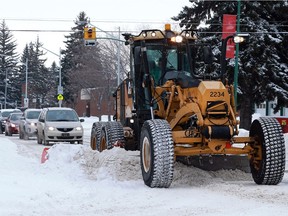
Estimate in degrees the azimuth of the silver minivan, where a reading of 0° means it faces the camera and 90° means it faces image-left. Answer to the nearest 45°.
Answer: approximately 0°

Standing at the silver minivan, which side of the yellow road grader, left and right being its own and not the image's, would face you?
back

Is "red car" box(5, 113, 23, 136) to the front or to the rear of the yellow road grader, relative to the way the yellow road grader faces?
to the rear

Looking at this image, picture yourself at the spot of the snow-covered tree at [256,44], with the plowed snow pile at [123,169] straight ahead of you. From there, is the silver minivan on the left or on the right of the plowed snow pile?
right

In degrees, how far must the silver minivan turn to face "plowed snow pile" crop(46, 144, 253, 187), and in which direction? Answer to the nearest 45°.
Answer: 0° — it already faces it

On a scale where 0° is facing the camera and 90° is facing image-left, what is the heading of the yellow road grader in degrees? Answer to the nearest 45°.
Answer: approximately 315°

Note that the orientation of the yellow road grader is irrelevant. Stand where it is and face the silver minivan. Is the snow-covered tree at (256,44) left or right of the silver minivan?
right

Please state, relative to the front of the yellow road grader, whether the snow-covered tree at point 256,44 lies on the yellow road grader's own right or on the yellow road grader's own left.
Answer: on the yellow road grader's own left

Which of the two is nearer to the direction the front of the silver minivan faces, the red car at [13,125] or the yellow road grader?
the yellow road grader

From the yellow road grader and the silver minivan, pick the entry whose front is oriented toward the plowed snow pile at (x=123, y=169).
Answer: the silver minivan

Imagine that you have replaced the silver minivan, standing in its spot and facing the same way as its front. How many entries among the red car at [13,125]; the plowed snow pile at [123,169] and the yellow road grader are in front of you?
2

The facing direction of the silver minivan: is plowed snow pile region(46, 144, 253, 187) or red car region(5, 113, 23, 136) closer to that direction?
the plowed snow pile

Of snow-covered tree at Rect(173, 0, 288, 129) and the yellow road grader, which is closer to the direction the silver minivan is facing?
the yellow road grader

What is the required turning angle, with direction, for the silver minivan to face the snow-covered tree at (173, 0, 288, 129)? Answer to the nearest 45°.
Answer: approximately 90° to its left
